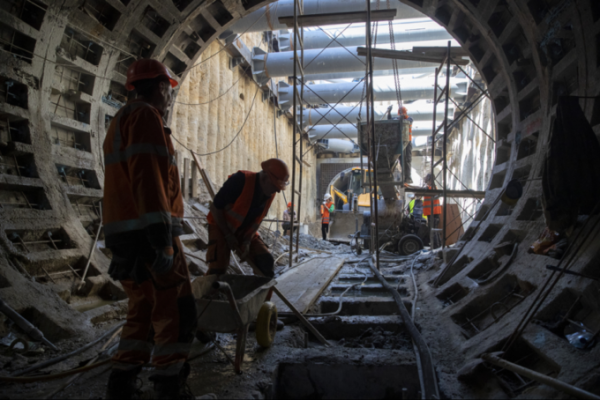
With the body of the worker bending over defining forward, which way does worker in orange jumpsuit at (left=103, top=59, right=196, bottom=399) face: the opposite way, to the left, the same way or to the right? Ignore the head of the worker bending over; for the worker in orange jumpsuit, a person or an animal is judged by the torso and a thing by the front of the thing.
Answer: to the left

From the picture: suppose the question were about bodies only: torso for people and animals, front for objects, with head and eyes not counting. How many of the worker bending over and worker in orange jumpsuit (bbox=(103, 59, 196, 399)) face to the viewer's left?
0

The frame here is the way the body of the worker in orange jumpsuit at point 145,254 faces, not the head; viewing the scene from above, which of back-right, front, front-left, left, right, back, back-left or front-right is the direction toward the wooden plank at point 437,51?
front

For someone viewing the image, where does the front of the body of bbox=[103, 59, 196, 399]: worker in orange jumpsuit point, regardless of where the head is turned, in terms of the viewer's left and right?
facing away from the viewer and to the right of the viewer

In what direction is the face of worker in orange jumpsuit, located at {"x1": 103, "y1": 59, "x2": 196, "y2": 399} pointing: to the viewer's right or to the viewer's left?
to the viewer's right

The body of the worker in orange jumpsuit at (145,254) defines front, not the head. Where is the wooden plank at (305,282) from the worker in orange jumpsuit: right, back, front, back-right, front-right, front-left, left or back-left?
front

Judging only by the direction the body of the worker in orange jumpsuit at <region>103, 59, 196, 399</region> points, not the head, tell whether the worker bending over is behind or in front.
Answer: in front

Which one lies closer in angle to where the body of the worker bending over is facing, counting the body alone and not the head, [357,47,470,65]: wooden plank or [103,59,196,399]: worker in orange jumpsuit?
the worker in orange jumpsuit

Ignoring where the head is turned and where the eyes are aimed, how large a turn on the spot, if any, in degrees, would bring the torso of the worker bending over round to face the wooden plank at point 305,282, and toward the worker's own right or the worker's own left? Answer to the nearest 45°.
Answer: approximately 90° to the worker's own left
